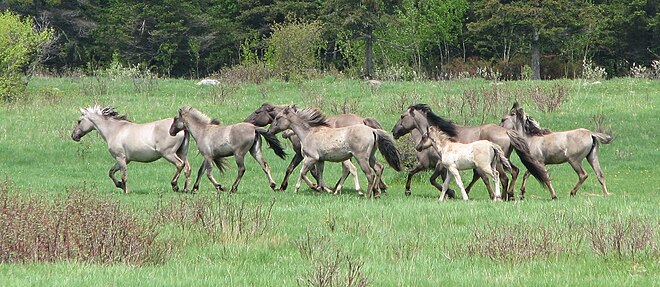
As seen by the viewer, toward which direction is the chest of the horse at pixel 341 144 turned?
to the viewer's left

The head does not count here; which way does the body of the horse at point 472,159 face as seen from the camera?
to the viewer's left

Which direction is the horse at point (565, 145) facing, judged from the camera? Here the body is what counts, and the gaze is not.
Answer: to the viewer's left

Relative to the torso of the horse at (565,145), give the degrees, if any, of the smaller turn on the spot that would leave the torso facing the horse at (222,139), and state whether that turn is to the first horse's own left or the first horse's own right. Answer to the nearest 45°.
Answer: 0° — it already faces it

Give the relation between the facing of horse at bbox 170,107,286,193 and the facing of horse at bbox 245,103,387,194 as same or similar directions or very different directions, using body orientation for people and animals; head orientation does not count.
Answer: same or similar directions

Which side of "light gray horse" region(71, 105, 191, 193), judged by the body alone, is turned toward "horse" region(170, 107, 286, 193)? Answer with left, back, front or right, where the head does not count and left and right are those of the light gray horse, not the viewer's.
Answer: back

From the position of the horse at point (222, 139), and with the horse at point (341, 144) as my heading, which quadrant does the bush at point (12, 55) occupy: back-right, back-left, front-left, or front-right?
back-left

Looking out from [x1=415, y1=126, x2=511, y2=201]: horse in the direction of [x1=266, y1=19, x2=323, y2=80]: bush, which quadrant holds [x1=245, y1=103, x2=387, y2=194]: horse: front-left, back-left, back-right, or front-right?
front-left

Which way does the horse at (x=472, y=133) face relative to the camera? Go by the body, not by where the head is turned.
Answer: to the viewer's left

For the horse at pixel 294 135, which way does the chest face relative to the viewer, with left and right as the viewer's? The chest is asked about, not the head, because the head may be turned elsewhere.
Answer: facing to the left of the viewer

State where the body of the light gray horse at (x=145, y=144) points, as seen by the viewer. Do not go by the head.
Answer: to the viewer's left

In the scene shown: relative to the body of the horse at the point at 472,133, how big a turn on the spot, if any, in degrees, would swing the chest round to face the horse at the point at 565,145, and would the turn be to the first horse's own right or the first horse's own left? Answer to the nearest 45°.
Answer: approximately 180°
